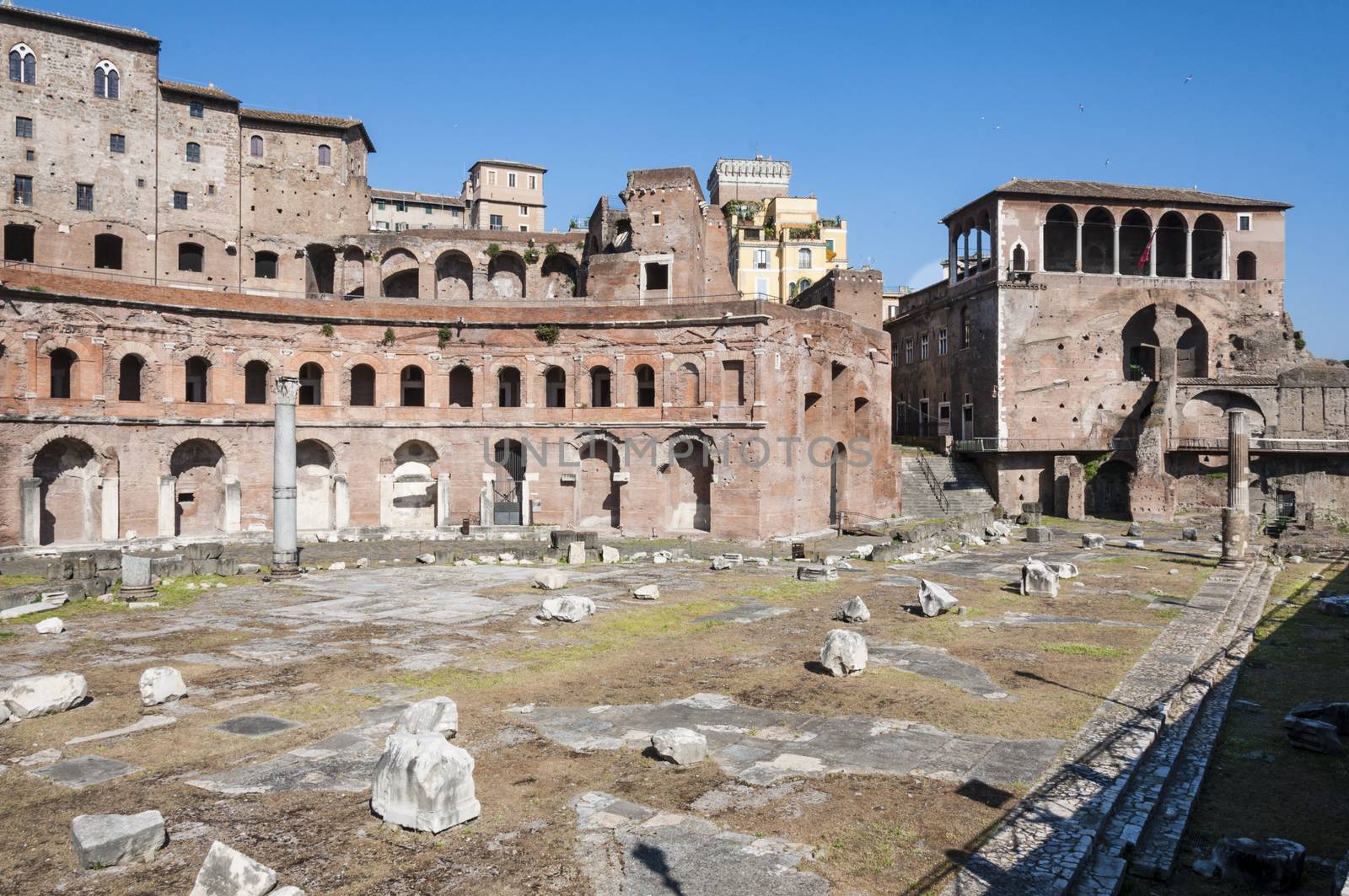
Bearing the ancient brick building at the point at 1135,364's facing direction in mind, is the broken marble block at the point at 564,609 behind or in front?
in front

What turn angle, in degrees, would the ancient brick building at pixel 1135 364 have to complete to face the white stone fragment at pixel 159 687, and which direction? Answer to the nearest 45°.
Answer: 0° — it already faces it

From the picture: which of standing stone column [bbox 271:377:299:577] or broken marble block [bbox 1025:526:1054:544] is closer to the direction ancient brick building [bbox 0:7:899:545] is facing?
the standing stone column

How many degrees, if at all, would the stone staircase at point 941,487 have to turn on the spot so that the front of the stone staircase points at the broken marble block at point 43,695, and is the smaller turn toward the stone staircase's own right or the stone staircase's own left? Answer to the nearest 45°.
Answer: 0° — it already faces it

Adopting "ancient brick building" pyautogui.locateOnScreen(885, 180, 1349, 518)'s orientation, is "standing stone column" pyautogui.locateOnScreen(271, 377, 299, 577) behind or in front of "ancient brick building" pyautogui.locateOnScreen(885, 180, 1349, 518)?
in front

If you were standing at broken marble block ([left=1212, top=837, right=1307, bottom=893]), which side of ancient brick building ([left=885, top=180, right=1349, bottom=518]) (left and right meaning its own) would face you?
front

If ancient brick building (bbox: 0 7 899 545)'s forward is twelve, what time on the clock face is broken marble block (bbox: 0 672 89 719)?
The broken marble block is roughly at 12 o'clock from the ancient brick building.

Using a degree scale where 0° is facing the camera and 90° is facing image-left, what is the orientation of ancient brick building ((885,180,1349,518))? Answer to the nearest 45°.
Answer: approximately 0°

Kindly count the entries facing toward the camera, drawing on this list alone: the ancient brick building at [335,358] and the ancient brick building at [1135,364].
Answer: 2

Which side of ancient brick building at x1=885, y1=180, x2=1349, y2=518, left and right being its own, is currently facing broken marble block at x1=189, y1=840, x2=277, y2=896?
front

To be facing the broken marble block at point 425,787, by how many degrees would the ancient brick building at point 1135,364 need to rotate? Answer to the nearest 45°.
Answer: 0° — it already faces it
